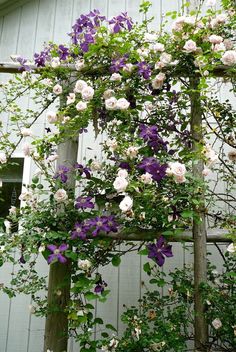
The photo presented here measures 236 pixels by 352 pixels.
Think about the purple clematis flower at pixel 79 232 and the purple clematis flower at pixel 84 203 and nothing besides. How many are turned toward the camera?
2

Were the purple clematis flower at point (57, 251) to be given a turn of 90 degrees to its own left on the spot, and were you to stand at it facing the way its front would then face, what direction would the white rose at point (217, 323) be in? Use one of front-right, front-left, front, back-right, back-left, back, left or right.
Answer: front

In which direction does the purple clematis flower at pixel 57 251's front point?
toward the camera

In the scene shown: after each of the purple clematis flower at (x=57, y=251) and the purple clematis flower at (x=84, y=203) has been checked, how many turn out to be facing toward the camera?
2

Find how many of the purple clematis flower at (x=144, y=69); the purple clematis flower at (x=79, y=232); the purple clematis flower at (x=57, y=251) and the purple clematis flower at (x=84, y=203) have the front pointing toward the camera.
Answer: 4

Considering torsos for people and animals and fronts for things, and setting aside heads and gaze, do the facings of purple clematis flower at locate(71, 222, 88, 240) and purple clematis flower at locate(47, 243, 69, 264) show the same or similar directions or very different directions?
same or similar directions

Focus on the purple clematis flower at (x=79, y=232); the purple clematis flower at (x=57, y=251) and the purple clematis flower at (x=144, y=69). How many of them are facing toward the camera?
3

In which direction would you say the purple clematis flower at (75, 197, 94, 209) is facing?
toward the camera

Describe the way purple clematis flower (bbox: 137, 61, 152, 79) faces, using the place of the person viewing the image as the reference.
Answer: facing the viewer
